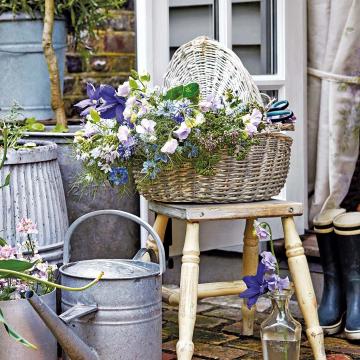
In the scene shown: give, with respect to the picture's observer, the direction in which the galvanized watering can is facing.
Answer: facing the viewer and to the left of the viewer

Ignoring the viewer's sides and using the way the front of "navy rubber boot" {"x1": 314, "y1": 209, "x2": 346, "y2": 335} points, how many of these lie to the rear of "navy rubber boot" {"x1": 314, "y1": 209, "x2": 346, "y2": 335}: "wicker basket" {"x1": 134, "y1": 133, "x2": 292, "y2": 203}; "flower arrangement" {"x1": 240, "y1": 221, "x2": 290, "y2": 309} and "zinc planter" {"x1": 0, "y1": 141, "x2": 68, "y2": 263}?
0

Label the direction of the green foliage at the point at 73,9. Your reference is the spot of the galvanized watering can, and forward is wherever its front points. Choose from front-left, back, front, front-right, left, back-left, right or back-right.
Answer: back-right

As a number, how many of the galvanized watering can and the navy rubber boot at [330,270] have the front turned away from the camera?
0

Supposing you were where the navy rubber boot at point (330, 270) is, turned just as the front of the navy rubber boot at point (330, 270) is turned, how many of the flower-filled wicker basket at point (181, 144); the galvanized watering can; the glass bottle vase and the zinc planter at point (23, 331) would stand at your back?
0

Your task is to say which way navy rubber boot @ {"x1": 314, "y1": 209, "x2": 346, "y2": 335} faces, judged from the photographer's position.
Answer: facing the viewer

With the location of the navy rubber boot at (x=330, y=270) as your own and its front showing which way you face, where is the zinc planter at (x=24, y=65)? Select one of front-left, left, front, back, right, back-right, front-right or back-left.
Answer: right

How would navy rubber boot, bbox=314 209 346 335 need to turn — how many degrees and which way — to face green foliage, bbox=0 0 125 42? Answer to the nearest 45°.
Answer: approximately 90° to its right

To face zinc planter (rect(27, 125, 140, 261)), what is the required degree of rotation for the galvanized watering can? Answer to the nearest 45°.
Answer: approximately 135° to its right

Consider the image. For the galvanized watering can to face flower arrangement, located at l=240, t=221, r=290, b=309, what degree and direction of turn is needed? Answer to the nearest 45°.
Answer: approximately 135° to its left

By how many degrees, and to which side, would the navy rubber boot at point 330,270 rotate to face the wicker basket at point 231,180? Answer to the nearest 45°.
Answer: approximately 45° to its right

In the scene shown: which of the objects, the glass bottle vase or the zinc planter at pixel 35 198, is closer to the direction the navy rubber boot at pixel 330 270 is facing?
the glass bottle vase
